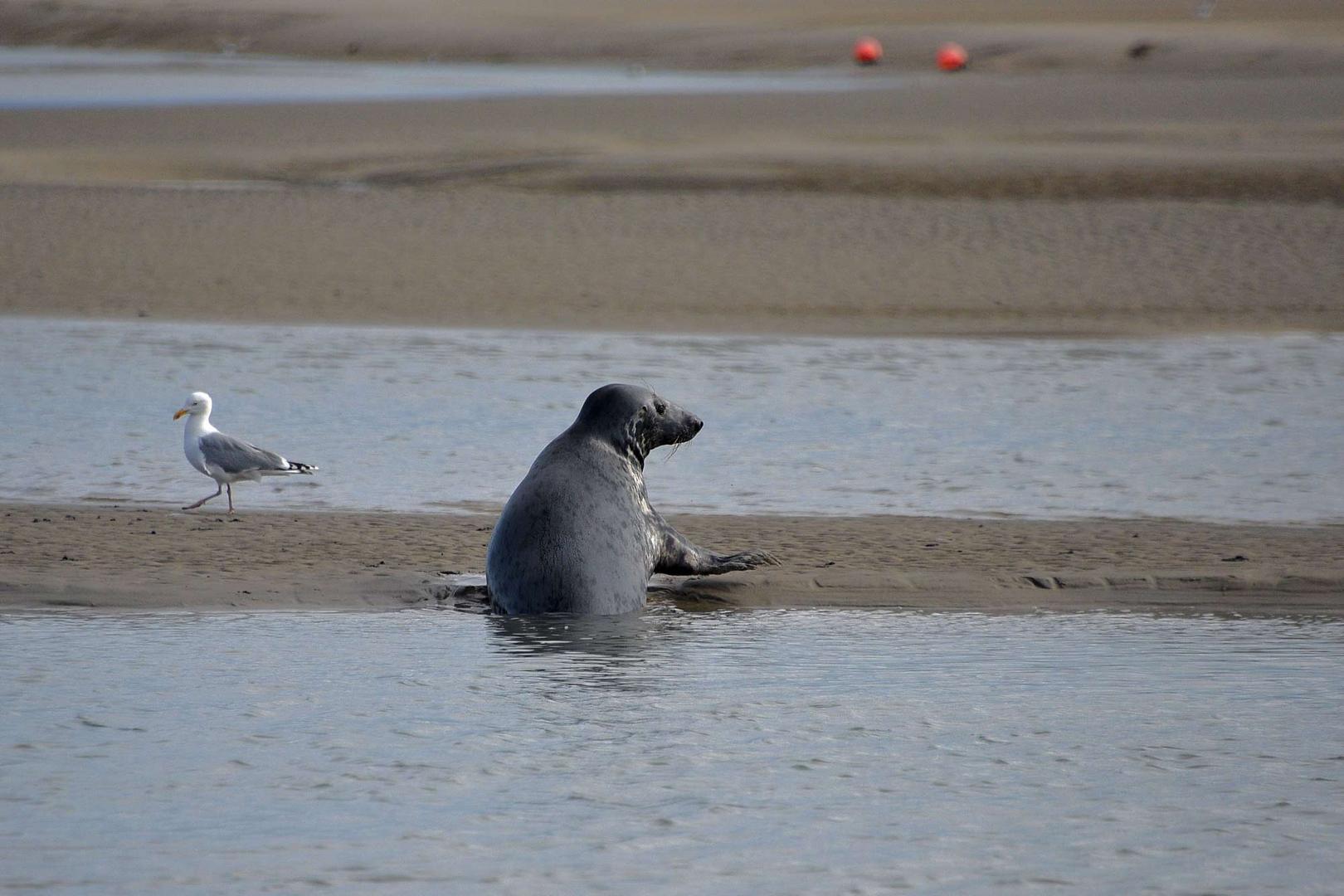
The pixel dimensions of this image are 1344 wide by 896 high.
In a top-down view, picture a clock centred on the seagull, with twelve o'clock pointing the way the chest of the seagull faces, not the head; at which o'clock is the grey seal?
The grey seal is roughly at 8 o'clock from the seagull.

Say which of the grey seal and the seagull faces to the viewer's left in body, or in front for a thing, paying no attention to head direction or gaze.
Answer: the seagull

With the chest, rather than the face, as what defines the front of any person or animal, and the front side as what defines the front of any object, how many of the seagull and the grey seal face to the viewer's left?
1

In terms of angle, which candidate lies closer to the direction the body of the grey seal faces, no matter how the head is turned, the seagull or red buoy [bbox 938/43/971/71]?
the red buoy

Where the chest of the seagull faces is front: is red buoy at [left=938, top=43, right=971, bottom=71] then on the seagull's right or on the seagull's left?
on the seagull's right

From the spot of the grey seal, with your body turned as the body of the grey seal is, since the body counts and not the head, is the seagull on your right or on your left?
on your left

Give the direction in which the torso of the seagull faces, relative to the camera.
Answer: to the viewer's left

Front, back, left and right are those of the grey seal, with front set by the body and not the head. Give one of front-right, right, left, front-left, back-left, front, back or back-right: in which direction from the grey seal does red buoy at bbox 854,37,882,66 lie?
front-left

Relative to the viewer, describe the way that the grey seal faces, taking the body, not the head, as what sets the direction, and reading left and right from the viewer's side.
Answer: facing away from the viewer and to the right of the viewer

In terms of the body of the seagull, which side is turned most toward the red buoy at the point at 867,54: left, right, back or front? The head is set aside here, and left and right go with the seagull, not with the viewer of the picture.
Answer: right
